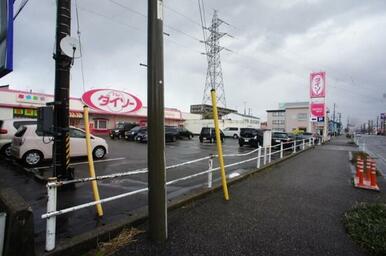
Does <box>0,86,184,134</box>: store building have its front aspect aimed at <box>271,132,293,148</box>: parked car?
yes

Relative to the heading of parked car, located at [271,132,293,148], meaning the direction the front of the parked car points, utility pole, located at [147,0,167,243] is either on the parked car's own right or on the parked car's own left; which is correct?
on the parked car's own right

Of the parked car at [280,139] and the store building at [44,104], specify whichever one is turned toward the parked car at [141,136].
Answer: the store building

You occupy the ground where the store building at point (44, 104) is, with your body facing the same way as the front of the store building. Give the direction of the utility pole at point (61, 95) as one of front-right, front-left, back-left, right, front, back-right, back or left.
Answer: front-right

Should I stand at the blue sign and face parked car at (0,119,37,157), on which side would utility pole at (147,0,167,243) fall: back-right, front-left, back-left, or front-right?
back-right

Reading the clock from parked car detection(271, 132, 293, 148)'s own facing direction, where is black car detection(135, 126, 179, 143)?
The black car is roughly at 4 o'clock from the parked car.

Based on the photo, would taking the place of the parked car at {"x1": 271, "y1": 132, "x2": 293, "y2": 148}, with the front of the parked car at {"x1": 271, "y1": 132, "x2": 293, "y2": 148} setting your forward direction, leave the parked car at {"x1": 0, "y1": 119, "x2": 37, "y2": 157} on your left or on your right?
on your right

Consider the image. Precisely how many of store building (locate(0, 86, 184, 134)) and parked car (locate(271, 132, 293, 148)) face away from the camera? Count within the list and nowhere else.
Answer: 0

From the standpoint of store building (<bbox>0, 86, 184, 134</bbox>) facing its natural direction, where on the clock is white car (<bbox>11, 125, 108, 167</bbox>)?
The white car is roughly at 1 o'clock from the store building.
